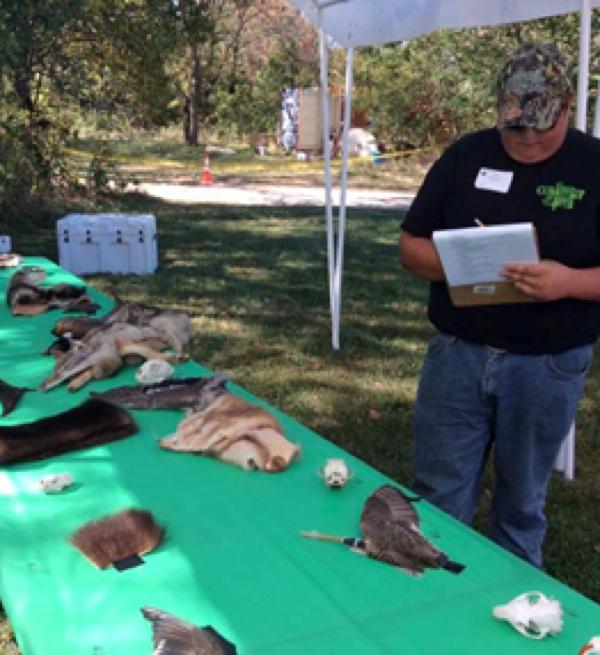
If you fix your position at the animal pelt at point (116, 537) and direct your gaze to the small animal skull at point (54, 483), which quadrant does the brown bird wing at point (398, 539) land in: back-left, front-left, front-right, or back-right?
back-right

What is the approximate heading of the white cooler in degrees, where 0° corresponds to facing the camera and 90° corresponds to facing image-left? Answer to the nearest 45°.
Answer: approximately 0°

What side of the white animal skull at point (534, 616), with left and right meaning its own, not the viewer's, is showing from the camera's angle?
left

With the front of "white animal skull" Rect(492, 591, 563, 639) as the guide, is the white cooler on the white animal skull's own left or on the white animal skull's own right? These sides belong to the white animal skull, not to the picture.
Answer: on the white animal skull's own right

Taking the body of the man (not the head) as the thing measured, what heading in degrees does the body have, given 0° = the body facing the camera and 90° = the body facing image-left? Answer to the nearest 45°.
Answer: approximately 0°

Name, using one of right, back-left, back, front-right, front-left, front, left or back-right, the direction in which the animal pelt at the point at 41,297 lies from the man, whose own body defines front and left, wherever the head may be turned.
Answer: back-right
